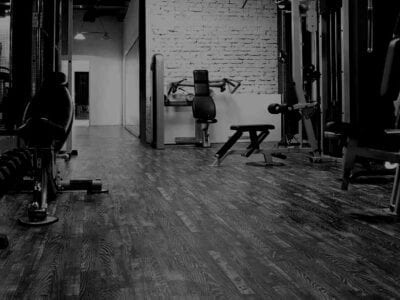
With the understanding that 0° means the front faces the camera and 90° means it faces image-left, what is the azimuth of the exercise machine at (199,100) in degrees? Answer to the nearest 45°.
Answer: approximately 0°

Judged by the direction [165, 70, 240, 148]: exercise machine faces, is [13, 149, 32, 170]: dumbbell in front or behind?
in front

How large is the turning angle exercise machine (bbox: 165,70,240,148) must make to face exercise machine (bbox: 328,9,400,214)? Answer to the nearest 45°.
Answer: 0° — it already faces it

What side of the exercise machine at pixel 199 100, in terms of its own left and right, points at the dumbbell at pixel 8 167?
front

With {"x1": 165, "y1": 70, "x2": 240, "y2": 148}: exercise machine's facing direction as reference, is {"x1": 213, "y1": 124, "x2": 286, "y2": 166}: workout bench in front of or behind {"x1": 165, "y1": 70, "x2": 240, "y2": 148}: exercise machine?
in front
